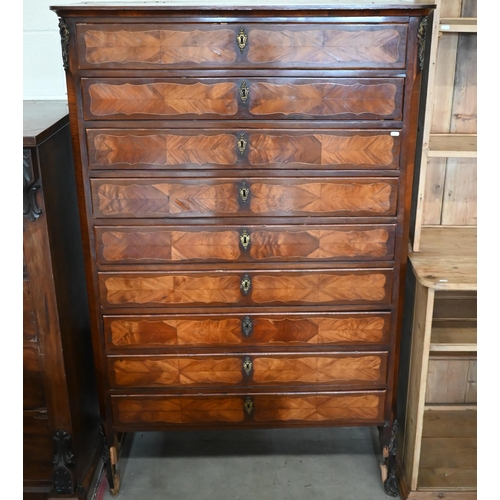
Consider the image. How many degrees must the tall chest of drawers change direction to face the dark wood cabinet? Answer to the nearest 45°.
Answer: approximately 90° to its right

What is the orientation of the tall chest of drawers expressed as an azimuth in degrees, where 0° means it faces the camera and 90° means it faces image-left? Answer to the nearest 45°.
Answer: approximately 0°
